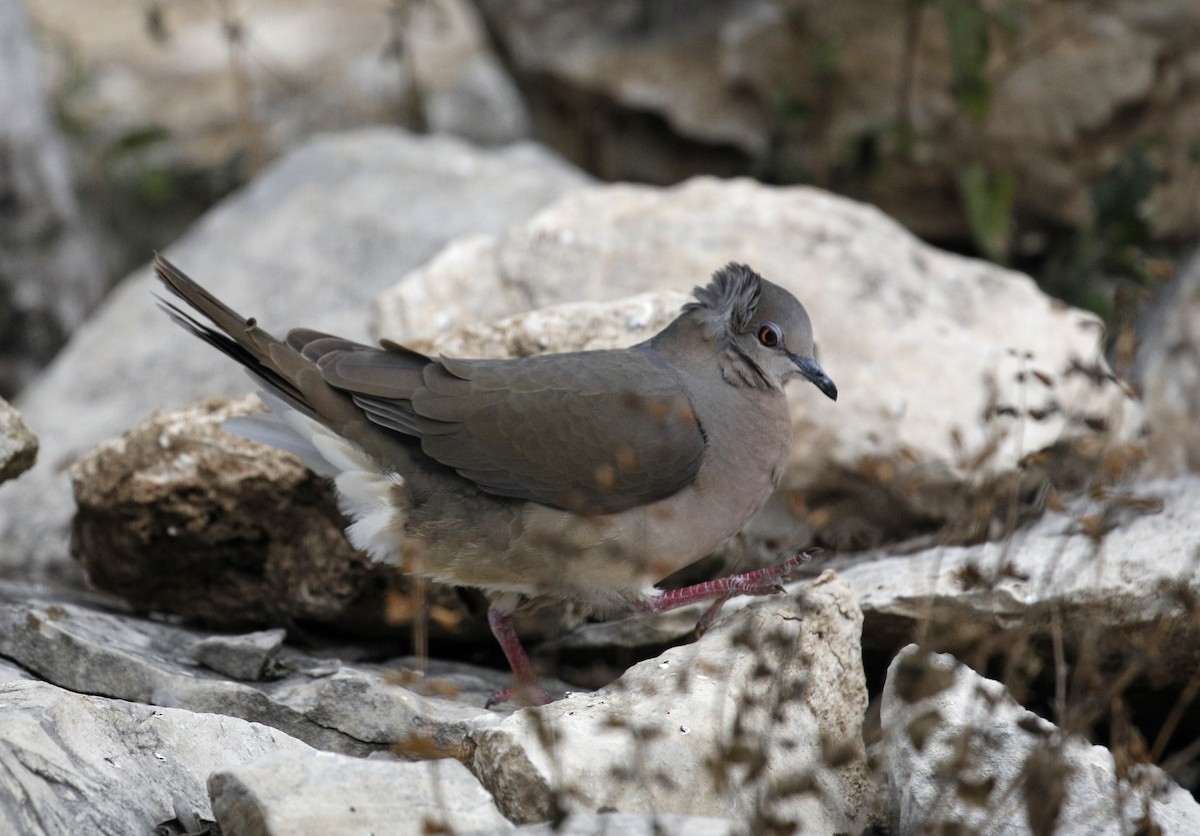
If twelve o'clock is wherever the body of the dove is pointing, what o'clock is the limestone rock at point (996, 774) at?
The limestone rock is roughly at 2 o'clock from the dove.

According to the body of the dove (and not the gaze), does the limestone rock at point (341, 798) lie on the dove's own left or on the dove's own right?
on the dove's own right

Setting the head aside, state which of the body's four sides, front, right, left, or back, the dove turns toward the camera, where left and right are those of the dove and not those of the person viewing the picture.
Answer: right

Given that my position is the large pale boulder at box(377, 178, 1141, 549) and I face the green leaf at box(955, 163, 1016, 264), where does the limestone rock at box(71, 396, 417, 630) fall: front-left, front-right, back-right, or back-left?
back-left

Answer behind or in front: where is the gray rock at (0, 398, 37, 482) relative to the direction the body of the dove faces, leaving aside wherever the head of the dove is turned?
behind

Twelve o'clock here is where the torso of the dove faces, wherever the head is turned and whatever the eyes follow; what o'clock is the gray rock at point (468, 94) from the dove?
The gray rock is roughly at 9 o'clock from the dove.
